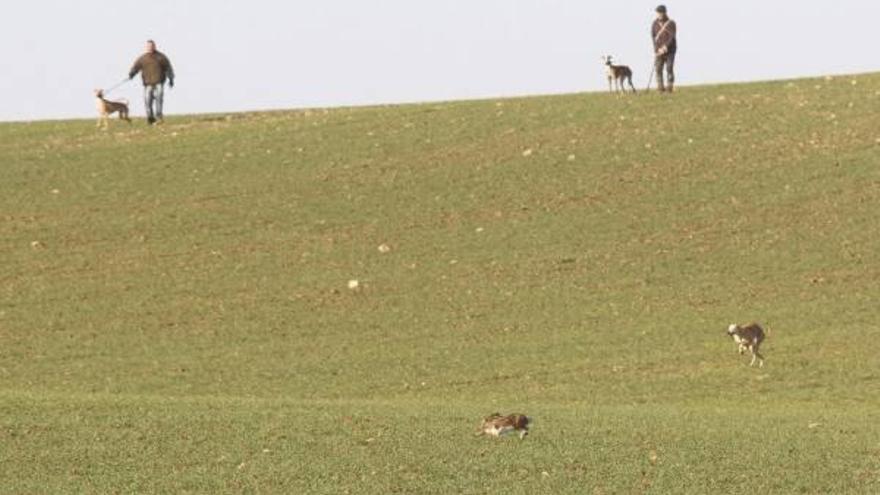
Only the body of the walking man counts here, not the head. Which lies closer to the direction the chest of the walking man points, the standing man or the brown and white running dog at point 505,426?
the brown and white running dog

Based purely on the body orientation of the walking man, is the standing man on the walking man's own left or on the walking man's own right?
on the walking man's own left

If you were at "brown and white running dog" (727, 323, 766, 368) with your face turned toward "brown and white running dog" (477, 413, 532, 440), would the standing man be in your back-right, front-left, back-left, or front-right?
back-right

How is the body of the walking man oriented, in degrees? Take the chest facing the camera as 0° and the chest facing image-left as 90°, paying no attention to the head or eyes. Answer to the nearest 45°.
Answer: approximately 0°

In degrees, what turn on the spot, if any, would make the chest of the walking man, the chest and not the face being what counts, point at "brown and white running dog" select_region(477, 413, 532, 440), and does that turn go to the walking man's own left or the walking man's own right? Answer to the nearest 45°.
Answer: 0° — they already face it
